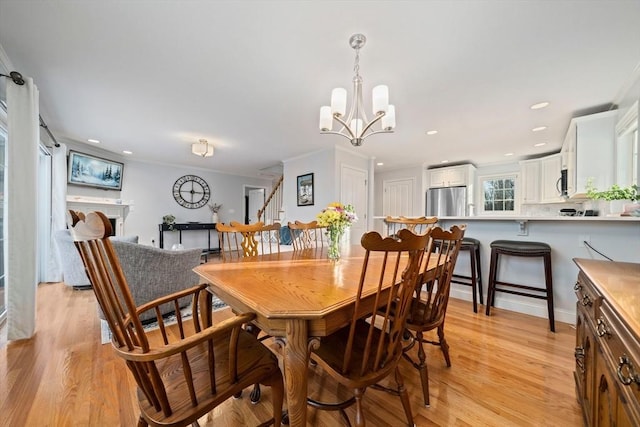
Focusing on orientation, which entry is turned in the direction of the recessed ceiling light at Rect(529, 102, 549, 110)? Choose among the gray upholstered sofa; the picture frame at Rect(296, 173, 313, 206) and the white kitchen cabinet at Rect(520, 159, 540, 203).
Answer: the white kitchen cabinet

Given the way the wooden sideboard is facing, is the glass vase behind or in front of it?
in front

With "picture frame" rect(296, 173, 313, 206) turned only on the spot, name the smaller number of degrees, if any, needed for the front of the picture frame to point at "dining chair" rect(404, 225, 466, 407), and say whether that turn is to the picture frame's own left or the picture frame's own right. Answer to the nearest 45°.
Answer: approximately 45° to the picture frame's own left

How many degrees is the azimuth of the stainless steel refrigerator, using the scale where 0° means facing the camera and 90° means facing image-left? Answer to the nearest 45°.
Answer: approximately 0°

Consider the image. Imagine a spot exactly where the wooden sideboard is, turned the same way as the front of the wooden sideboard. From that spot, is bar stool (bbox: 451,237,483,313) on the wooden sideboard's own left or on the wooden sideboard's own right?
on the wooden sideboard's own right

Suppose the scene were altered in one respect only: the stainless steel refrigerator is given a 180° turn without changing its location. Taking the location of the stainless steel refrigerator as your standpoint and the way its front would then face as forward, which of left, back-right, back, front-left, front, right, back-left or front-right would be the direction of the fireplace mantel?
back-left

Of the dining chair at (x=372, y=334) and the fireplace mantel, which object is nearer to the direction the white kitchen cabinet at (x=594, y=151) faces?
the fireplace mantel

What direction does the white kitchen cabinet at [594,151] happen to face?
to the viewer's left

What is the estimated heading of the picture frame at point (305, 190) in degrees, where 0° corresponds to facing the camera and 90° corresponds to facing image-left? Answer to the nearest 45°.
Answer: approximately 45°

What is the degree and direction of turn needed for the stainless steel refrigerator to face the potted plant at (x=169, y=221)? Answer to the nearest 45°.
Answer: approximately 45° to its right

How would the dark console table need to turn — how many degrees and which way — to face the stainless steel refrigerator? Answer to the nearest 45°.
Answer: approximately 45° to its left

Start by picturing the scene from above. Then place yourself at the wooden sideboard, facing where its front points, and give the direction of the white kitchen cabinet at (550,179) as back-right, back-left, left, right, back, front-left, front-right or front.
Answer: right

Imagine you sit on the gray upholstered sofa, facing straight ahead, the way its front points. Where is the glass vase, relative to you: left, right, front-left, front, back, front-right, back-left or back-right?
back
